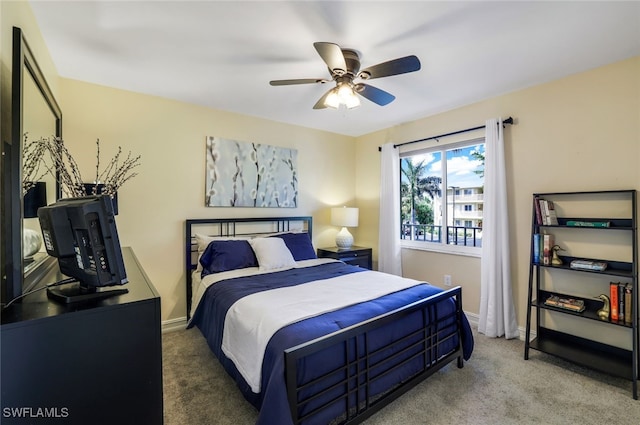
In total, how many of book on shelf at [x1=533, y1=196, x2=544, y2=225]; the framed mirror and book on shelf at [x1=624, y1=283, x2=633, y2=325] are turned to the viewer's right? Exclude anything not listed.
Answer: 1

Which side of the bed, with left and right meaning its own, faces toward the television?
right

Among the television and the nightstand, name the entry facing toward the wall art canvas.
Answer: the television

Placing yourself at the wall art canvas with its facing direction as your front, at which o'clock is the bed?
The bed is roughly at 1 o'clock from the wall art canvas.

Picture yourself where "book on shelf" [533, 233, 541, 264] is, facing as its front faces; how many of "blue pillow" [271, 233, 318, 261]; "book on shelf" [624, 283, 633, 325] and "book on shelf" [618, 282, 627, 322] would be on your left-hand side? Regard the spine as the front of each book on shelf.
2

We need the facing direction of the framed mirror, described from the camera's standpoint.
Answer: facing to the right of the viewer

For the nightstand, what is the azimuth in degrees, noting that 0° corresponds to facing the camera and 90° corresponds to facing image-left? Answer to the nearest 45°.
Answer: approximately 315°

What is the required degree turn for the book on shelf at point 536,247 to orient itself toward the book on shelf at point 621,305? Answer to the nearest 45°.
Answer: approximately 90° to its left
